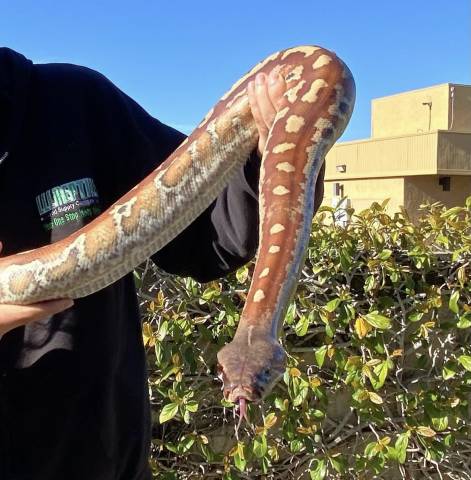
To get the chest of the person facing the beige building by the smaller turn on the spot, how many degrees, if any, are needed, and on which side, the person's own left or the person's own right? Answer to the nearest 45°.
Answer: approximately 135° to the person's own left

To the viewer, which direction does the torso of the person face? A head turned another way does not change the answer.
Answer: toward the camera
